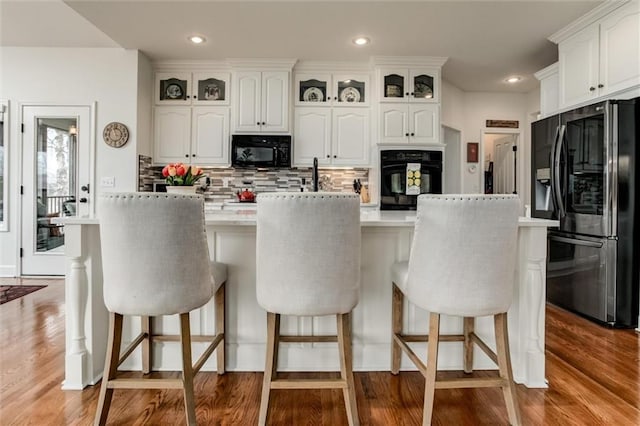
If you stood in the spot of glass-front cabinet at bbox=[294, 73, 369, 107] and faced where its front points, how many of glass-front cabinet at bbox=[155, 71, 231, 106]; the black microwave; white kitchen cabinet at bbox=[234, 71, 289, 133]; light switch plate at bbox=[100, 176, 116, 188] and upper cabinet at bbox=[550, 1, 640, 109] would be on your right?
4

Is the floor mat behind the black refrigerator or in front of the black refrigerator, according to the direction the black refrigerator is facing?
in front

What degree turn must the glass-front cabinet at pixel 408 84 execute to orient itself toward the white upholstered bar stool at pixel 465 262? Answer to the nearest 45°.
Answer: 0° — it already faces it

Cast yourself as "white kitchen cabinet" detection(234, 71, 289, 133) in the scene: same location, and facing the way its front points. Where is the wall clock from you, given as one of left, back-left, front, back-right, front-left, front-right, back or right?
right

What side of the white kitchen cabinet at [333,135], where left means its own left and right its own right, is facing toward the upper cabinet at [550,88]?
left

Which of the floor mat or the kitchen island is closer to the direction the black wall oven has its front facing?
the kitchen island

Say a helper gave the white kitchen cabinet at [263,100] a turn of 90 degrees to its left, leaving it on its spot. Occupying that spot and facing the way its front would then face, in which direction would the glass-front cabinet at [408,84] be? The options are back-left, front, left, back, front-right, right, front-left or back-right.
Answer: front

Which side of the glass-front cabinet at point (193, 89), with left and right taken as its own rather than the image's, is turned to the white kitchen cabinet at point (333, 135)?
left
